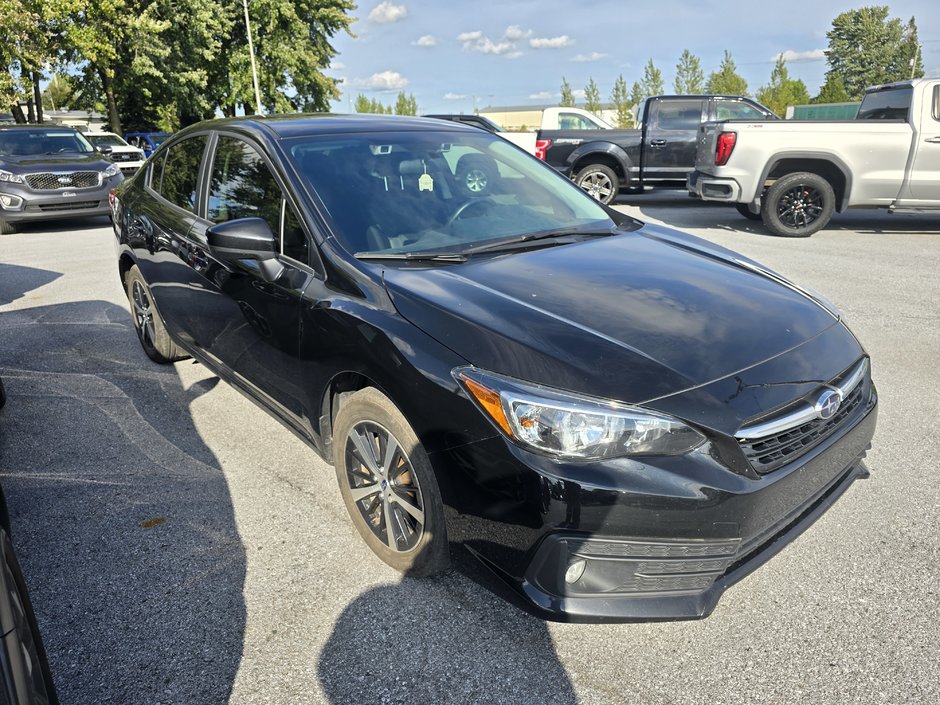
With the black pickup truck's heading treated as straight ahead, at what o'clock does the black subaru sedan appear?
The black subaru sedan is roughly at 3 o'clock from the black pickup truck.

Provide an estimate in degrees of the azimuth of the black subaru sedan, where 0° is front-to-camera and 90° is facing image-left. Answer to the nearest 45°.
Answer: approximately 315°

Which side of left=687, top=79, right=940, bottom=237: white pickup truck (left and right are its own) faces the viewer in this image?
right

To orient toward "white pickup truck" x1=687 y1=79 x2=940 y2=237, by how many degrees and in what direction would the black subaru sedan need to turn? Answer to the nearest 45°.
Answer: approximately 90° to its left

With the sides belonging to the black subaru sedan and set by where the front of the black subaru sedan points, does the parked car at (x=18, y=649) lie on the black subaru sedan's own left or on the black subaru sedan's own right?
on the black subaru sedan's own right

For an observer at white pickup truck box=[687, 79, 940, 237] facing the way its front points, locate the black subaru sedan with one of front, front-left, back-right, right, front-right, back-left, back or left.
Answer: right

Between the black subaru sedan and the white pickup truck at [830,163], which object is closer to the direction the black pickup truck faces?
the white pickup truck

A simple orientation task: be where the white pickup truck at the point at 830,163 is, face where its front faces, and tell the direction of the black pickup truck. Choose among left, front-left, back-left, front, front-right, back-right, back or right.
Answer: back-left

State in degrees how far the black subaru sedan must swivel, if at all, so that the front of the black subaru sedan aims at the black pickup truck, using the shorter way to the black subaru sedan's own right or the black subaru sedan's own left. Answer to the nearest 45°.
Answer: approximately 135° to the black subaru sedan's own left

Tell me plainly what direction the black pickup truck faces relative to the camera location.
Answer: facing to the right of the viewer

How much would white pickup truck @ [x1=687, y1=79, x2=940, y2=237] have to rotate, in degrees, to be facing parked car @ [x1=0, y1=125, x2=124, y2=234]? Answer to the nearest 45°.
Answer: approximately 180°

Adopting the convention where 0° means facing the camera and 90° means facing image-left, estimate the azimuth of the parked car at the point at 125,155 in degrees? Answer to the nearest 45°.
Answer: approximately 315°

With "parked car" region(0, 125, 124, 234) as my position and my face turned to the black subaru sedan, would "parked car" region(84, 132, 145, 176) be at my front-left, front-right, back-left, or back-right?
back-left

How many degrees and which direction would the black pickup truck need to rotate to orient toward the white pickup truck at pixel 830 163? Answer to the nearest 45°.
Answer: approximately 45° to its right
